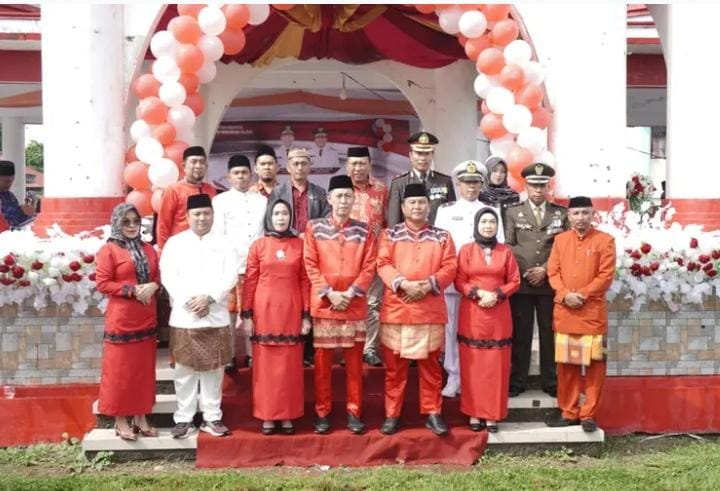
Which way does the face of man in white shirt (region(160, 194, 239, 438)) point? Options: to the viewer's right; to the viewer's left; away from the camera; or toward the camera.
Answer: toward the camera

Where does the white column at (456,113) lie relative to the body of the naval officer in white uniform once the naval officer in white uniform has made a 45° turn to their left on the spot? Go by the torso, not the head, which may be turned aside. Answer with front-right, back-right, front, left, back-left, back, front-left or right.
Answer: back-left

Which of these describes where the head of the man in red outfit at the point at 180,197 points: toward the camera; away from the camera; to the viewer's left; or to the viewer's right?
toward the camera

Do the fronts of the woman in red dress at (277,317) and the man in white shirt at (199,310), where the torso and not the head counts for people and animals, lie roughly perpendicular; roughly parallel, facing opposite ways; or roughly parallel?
roughly parallel

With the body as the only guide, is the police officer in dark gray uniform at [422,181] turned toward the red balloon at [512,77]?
no

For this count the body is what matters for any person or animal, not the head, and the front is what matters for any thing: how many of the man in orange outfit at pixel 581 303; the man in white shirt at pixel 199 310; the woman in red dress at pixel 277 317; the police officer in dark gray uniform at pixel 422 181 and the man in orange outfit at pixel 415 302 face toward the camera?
5

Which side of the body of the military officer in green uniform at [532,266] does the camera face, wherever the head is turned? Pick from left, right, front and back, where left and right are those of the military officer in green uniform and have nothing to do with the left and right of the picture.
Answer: front

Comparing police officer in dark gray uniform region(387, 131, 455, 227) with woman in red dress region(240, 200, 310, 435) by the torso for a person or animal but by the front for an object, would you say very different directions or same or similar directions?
same or similar directions

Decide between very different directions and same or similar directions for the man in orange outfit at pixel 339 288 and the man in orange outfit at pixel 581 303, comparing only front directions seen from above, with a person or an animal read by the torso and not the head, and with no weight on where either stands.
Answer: same or similar directions

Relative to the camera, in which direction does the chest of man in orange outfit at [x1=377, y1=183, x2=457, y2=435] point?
toward the camera

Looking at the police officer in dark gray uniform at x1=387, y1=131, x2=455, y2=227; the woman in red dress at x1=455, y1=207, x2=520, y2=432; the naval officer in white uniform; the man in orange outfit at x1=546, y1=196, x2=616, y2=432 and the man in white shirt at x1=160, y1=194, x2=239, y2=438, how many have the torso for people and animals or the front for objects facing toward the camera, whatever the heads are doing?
5

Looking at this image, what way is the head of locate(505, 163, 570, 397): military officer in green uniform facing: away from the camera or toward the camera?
toward the camera

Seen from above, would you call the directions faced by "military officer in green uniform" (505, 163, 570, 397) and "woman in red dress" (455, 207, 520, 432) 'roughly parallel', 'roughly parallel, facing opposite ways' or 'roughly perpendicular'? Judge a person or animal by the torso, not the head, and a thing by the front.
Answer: roughly parallel

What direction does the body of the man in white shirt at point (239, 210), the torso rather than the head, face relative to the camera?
toward the camera

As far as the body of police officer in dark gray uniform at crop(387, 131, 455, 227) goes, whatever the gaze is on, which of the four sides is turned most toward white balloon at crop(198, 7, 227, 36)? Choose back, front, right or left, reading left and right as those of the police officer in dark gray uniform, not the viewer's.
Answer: right

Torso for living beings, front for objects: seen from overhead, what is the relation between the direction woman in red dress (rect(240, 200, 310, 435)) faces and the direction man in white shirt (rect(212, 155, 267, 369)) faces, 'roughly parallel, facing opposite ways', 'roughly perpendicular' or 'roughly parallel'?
roughly parallel

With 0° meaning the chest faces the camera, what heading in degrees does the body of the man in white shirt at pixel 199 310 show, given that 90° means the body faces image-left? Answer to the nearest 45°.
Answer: approximately 0°

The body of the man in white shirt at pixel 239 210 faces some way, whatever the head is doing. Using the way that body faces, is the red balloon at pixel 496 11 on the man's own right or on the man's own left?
on the man's own left

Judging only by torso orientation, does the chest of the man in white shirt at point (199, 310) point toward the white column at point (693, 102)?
no

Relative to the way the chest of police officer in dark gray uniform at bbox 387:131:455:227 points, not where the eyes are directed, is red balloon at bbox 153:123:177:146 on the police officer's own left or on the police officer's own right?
on the police officer's own right

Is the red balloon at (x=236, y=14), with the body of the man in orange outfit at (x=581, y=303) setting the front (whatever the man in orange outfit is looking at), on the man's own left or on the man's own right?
on the man's own right

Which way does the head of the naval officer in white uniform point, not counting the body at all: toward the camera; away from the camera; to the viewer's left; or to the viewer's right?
toward the camera
